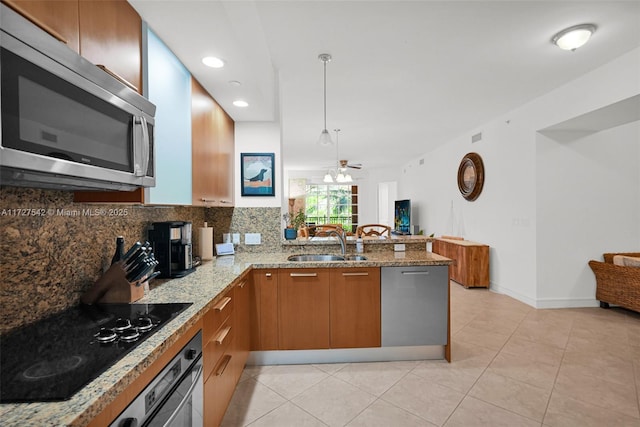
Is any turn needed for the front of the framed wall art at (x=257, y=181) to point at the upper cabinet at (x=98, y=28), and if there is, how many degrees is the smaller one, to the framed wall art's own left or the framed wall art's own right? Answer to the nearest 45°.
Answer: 0° — it already faces it

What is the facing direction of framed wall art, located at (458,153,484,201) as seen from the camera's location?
facing the viewer and to the left of the viewer

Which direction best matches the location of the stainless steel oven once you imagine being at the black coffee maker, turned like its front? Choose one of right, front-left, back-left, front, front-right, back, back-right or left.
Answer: front-right

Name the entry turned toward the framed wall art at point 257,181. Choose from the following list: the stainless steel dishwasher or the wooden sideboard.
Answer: the wooden sideboard

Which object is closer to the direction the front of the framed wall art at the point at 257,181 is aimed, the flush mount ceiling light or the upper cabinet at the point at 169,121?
the upper cabinet

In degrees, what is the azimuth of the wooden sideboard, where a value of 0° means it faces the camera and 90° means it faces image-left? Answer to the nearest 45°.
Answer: approximately 45°

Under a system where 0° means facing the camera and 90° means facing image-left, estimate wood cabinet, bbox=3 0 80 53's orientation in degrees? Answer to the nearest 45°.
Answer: approximately 315°

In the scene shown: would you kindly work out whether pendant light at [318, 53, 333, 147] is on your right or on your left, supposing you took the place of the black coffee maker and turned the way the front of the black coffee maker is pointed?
on your left

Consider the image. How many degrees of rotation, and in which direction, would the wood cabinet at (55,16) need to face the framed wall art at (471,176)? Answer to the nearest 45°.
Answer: approximately 45° to its left

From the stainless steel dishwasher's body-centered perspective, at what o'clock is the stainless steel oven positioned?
The stainless steel oven is roughly at 1 o'clock from the stainless steel dishwasher.

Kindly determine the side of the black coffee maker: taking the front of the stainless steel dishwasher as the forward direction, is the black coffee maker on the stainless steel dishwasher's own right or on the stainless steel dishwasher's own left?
on the stainless steel dishwasher's own right

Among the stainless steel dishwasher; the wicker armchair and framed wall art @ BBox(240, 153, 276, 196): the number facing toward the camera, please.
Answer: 2

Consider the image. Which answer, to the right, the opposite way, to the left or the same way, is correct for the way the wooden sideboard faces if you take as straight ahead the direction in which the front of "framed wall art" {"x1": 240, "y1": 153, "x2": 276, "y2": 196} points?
to the right

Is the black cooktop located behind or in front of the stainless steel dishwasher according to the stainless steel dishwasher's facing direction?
in front

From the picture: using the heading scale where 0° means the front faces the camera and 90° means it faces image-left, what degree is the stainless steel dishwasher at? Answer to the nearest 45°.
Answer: approximately 0°
